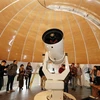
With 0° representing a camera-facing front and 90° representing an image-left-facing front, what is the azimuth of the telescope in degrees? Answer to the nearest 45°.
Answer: approximately 0°
